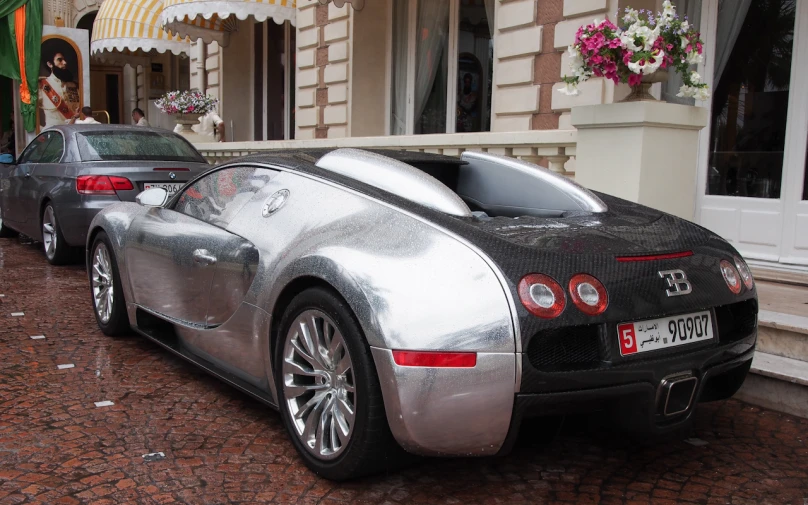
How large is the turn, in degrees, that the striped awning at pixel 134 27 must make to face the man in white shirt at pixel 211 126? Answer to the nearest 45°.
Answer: approximately 90° to its left

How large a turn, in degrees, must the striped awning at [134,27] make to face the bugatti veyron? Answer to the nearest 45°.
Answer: approximately 45° to its left

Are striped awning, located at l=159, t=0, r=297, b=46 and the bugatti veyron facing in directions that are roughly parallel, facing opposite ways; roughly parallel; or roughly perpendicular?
roughly perpendicular

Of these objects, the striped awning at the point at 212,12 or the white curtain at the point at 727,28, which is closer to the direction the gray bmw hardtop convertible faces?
the striped awning

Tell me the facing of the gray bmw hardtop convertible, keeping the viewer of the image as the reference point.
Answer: facing away from the viewer and to the left of the viewer

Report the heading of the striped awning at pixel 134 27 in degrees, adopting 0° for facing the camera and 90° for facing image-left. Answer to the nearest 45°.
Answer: approximately 45°

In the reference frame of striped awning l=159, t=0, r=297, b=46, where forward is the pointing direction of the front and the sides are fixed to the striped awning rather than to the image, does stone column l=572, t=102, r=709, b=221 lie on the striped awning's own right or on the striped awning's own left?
on the striped awning's own left

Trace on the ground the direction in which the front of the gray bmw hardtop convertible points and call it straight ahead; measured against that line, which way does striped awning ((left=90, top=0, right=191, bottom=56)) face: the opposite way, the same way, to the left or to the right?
to the left

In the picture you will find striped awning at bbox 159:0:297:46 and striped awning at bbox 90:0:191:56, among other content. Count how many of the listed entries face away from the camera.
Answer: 0

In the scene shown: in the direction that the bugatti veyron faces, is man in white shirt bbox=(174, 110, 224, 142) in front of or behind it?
in front

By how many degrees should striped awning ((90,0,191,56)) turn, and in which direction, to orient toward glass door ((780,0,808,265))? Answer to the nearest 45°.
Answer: approximately 90° to its left

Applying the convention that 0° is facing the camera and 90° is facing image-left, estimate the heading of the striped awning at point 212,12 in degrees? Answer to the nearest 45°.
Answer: approximately 45°

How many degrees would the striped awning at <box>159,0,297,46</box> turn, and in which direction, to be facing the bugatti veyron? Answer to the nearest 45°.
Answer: approximately 45° to its left

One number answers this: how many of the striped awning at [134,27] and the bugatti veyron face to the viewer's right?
0

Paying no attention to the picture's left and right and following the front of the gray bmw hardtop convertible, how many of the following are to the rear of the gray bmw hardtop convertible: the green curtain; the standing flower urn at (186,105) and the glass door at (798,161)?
1
